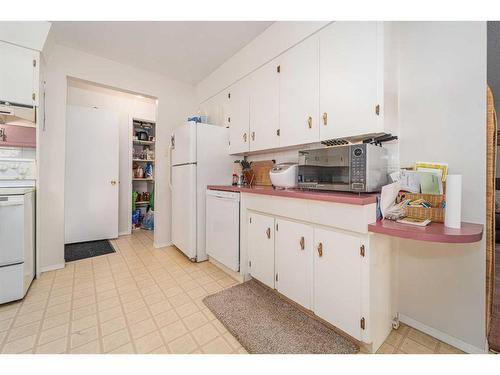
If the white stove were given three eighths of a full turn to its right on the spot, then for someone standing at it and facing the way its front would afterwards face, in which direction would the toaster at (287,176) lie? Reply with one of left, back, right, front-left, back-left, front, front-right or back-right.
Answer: back

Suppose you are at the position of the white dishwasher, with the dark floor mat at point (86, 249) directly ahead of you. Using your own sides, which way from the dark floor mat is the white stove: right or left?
left

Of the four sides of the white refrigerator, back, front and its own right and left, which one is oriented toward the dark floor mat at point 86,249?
front

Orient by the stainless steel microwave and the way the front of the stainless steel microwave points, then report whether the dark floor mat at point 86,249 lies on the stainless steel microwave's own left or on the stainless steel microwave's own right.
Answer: on the stainless steel microwave's own right

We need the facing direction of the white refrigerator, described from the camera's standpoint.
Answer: facing the viewer and to the left of the viewer

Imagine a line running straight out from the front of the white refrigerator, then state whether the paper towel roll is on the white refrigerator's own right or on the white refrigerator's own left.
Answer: on the white refrigerator's own left

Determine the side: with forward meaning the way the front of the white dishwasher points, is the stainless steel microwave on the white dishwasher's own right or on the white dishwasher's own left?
on the white dishwasher's own left

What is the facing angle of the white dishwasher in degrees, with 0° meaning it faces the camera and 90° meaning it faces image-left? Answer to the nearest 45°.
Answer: approximately 45°
